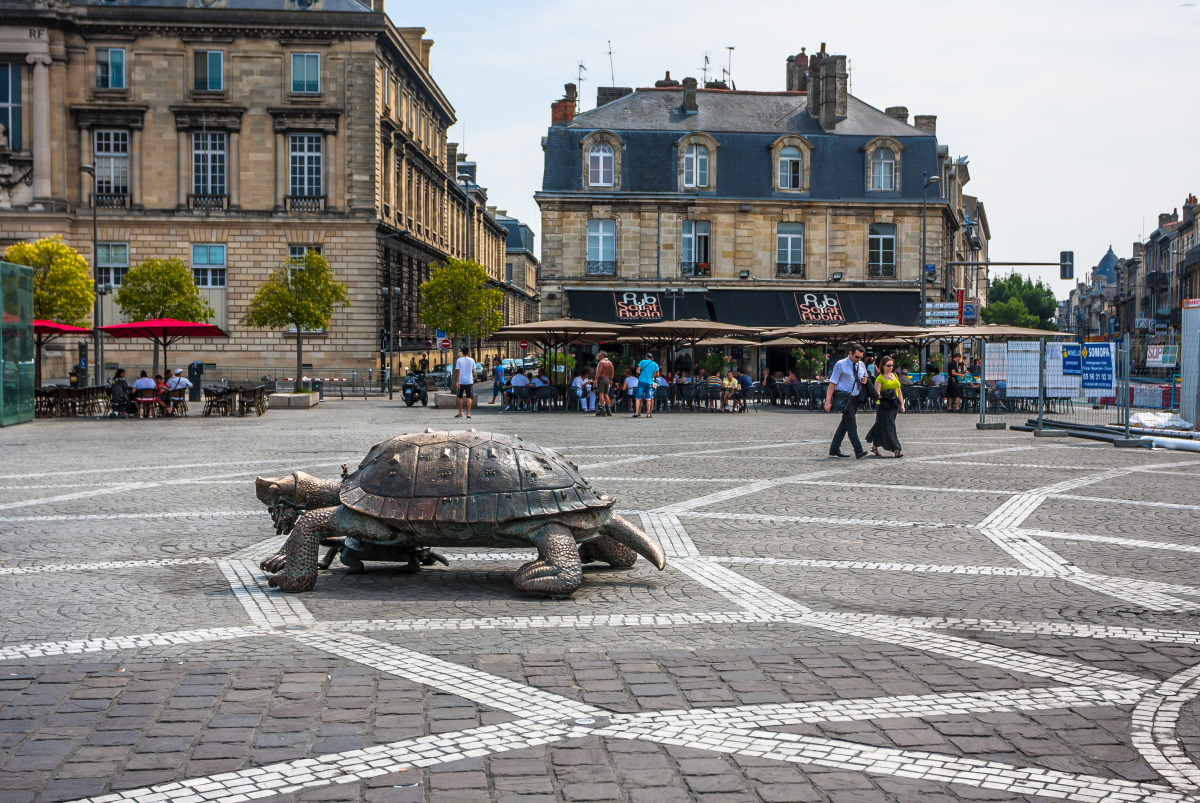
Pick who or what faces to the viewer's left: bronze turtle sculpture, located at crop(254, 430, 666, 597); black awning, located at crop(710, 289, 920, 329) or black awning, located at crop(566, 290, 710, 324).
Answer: the bronze turtle sculpture

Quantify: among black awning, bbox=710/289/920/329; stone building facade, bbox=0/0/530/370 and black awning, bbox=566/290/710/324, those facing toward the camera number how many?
3

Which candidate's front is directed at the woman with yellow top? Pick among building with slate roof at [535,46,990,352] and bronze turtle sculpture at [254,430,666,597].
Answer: the building with slate roof

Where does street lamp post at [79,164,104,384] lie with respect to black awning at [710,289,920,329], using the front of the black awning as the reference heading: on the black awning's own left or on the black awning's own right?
on the black awning's own right

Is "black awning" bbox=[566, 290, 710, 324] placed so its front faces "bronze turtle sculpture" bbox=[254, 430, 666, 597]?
yes

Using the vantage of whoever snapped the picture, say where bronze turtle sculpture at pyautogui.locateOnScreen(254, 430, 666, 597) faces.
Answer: facing to the left of the viewer

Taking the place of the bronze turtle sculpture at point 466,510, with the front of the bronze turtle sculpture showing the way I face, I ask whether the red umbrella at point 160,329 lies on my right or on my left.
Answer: on my right

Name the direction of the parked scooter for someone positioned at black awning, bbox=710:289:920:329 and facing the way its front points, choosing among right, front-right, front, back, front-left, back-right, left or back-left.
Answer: front-right

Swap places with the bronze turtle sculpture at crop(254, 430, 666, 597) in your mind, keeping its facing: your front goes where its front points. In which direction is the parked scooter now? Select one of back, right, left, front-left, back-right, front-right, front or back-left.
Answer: right

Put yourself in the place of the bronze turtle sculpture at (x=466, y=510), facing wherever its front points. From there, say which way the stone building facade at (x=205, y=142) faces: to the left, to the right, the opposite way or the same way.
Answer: to the left

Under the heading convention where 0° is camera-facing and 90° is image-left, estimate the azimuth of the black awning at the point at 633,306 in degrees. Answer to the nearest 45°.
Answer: approximately 0°

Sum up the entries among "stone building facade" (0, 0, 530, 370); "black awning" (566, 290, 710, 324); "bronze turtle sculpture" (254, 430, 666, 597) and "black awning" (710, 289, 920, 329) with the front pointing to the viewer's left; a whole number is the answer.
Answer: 1

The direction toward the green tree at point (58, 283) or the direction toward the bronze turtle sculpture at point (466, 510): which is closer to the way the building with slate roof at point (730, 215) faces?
the bronze turtle sculpture

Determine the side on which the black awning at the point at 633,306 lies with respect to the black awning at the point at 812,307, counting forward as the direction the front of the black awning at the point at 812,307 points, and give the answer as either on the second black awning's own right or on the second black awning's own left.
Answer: on the second black awning's own right

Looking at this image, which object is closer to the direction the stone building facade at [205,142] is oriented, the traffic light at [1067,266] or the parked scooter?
the parked scooter

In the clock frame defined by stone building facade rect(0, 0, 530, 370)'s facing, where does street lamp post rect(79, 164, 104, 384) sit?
The street lamp post is roughly at 1 o'clock from the stone building facade.

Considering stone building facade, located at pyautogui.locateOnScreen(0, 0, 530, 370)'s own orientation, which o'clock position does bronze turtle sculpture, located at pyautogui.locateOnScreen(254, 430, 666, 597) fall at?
The bronze turtle sculpture is roughly at 12 o'clock from the stone building facade.
